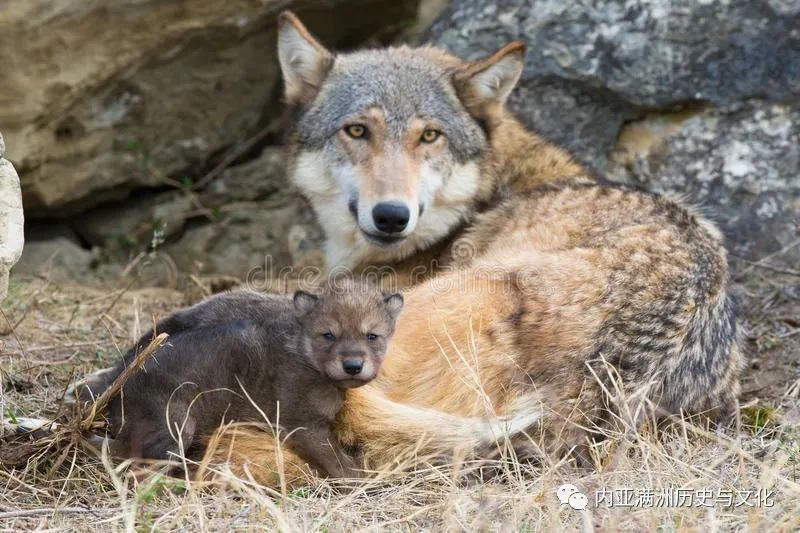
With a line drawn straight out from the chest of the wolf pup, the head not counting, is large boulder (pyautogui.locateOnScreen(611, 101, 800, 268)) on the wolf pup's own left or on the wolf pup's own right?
on the wolf pup's own left

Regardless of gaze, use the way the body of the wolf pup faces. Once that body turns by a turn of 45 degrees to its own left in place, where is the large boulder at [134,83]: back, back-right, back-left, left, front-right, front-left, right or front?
left

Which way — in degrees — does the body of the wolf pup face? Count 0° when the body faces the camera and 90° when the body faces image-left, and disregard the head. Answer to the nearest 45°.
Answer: approximately 315°

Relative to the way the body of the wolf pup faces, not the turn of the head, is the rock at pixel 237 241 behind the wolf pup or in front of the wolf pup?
behind

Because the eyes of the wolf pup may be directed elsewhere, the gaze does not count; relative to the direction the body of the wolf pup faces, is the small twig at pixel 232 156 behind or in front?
behind

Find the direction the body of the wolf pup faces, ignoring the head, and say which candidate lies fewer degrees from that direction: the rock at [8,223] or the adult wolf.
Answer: the adult wolf

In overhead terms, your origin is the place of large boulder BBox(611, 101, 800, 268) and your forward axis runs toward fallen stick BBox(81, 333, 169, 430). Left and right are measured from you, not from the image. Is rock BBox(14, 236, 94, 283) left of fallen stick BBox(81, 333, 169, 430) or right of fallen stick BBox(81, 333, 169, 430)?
right

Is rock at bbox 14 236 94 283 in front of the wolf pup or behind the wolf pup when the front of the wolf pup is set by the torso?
behind

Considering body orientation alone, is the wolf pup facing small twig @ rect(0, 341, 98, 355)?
no

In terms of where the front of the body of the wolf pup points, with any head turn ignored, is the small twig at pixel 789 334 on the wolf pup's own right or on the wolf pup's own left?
on the wolf pup's own left

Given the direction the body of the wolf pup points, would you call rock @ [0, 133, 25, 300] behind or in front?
behind

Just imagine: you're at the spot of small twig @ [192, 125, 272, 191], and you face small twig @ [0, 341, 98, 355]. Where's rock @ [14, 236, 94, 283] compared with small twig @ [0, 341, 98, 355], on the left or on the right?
right
